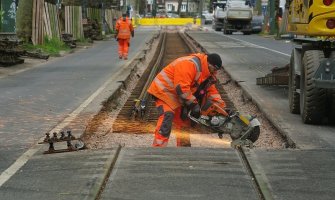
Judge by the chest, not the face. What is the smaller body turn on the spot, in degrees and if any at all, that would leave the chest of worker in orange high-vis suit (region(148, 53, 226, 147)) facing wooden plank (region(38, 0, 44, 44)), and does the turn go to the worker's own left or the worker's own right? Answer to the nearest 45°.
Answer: approximately 90° to the worker's own left

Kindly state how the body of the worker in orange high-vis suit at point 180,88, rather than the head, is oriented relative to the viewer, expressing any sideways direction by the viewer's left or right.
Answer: facing to the right of the viewer

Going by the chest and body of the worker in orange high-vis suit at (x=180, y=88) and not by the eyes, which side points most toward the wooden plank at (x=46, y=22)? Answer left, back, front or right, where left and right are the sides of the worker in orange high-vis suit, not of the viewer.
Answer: left

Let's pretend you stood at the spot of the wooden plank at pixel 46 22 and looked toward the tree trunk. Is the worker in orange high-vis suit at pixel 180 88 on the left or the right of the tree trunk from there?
left

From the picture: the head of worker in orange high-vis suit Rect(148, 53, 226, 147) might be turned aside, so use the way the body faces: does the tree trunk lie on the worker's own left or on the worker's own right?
on the worker's own left
